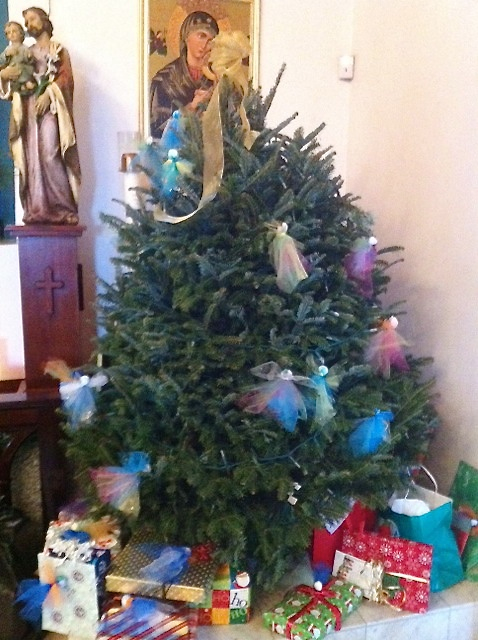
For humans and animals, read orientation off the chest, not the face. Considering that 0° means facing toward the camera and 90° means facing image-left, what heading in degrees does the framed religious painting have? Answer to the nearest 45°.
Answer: approximately 0°

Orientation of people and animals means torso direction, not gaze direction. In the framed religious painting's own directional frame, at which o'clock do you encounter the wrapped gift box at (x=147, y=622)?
The wrapped gift box is roughly at 12 o'clock from the framed religious painting.

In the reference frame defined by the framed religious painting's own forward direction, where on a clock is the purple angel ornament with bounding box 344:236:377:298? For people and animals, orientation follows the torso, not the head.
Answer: The purple angel ornament is roughly at 11 o'clock from the framed religious painting.

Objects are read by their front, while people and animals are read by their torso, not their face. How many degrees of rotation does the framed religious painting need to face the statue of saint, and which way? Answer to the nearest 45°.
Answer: approximately 45° to its right

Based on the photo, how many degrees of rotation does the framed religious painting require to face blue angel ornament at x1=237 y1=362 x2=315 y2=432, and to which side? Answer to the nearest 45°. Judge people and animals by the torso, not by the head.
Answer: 0° — it already faces it

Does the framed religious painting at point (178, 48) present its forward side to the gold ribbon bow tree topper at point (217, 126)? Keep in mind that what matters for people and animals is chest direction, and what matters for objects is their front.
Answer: yes

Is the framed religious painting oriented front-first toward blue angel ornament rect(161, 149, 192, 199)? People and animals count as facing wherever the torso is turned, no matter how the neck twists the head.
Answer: yes
